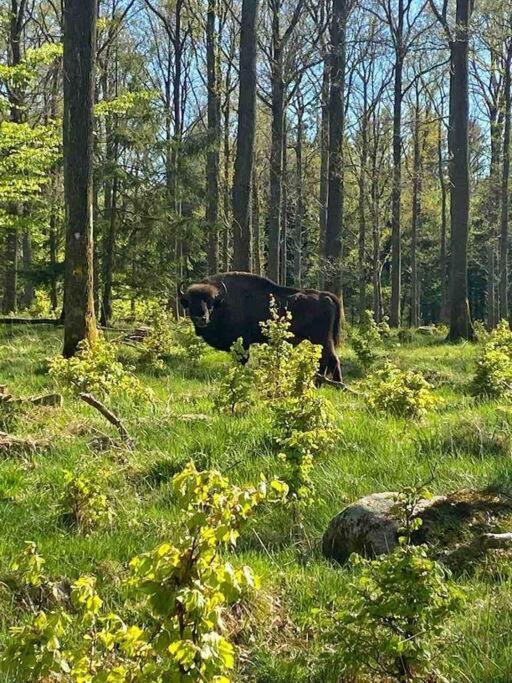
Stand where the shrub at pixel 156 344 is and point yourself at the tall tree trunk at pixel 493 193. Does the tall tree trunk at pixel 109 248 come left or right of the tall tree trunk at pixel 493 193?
left

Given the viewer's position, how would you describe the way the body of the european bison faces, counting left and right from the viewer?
facing to the left of the viewer

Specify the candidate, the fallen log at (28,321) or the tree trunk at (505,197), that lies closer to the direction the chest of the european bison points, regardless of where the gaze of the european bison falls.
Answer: the fallen log

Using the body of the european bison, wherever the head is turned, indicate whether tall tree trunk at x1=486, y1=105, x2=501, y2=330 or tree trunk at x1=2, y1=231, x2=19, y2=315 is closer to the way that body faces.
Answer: the tree trunk

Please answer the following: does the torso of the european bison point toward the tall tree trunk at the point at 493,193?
no

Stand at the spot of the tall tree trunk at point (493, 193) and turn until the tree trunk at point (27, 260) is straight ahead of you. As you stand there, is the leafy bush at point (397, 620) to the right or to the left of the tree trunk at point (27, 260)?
left

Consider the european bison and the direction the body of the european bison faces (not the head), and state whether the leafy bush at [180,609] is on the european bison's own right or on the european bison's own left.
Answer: on the european bison's own left

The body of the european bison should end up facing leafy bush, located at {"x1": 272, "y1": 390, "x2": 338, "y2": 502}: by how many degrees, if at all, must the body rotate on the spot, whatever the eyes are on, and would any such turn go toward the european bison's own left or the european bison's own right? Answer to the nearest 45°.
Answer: approximately 90° to the european bison's own left

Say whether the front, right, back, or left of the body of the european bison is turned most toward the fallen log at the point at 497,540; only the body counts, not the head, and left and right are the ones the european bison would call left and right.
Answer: left

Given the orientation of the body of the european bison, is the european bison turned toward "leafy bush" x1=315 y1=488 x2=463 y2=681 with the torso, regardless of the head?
no

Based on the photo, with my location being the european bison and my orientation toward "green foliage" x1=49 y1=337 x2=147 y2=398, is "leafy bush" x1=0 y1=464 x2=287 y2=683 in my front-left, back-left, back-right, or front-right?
front-left

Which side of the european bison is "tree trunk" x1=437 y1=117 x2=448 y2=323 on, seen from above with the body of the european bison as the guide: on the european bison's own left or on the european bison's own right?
on the european bison's own right

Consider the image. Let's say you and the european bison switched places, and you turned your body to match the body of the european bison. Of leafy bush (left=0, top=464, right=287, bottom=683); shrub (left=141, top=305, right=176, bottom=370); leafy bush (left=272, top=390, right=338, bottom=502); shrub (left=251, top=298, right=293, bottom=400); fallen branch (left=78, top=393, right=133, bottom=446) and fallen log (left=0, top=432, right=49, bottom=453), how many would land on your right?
0

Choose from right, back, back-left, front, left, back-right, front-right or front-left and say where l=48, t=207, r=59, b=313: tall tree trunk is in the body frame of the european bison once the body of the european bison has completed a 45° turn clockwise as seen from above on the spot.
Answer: front

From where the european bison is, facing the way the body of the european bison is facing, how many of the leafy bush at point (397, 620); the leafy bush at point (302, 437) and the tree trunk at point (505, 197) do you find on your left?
2

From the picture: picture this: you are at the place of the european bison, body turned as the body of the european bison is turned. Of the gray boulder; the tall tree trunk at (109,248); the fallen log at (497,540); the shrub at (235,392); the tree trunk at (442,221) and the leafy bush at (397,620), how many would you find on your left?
4
